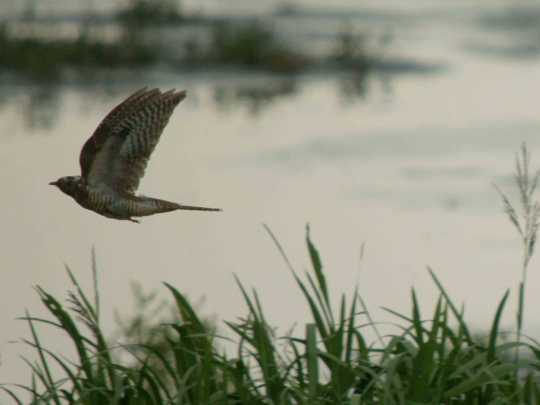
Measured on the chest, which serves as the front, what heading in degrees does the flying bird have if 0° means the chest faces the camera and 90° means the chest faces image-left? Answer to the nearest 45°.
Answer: approximately 90°
